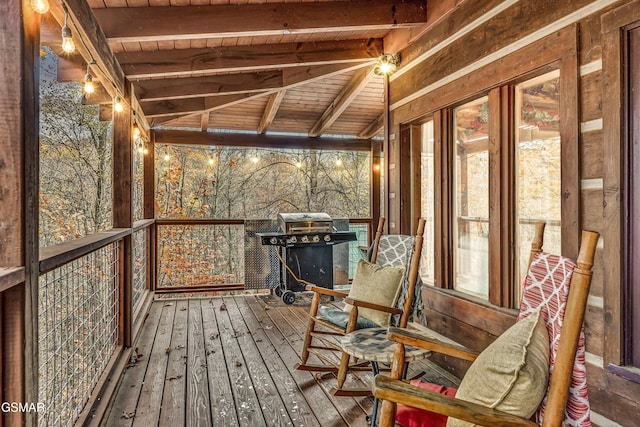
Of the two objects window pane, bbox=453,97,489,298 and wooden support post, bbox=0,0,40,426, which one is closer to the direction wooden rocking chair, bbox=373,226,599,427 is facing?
the wooden support post

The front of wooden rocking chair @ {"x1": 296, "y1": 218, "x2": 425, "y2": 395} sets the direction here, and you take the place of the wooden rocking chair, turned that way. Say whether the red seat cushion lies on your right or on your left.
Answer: on your left

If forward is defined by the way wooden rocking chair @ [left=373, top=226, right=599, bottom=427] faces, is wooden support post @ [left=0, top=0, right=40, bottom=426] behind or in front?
in front

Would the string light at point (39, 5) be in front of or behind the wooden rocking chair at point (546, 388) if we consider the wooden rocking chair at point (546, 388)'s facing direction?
in front

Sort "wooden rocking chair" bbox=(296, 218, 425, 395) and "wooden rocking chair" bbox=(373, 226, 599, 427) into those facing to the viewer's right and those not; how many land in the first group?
0

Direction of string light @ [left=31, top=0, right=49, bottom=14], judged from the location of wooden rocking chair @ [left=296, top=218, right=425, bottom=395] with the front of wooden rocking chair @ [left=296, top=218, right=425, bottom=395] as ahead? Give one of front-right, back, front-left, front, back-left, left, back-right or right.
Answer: front

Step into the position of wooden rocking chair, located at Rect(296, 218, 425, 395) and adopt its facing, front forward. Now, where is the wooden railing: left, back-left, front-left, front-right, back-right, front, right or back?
front-right

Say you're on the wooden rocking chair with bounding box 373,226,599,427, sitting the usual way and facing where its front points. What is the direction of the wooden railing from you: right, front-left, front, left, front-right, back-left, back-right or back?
front

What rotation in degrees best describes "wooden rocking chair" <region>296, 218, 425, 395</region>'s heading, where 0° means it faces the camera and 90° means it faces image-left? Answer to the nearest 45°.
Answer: approximately 45°

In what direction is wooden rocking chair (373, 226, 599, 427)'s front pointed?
to the viewer's left

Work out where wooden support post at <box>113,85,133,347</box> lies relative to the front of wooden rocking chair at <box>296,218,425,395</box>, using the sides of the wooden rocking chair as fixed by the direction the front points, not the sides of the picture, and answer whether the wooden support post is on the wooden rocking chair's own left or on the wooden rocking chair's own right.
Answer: on the wooden rocking chair's own right

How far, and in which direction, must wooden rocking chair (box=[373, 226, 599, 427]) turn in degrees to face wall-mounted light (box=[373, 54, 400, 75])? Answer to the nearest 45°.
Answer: approximately 45° to its right

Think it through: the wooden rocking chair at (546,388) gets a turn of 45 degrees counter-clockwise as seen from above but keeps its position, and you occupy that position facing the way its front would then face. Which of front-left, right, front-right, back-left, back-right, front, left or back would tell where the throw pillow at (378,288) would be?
right
